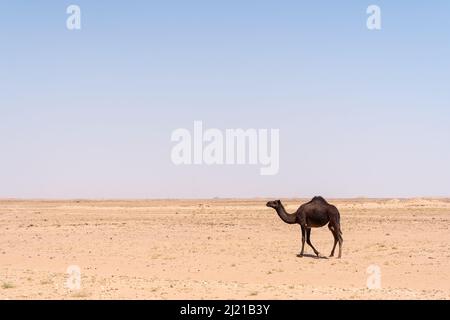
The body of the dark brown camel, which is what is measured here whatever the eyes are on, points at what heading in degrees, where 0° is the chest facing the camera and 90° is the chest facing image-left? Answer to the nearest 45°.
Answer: approximately 90°
